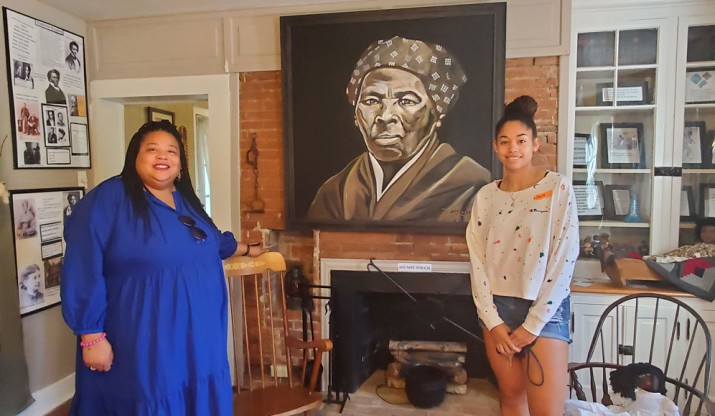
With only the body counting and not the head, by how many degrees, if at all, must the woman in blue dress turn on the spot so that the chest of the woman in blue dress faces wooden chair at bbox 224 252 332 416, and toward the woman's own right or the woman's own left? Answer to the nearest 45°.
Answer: approximately 90° to the woman's own left

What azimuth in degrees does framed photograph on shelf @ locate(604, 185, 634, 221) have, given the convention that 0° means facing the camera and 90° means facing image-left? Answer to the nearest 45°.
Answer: approximately 0°

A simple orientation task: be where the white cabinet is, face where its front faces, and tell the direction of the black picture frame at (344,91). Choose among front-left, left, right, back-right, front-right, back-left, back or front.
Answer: front-right

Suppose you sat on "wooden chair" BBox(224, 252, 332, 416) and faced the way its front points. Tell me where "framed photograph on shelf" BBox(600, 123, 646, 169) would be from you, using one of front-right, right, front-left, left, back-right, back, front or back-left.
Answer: front-left

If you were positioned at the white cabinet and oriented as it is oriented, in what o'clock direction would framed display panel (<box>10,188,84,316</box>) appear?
The framed display panel is roughly at 2 o'clock from the white cabinet.

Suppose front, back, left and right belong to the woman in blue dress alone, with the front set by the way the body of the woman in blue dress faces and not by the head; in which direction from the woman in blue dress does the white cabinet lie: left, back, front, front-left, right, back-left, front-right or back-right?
front-left

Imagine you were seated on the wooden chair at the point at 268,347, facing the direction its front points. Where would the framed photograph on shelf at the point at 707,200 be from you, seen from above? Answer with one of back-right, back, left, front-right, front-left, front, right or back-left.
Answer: front-left

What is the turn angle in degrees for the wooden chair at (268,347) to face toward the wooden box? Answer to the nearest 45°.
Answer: approximately 45° to its left
